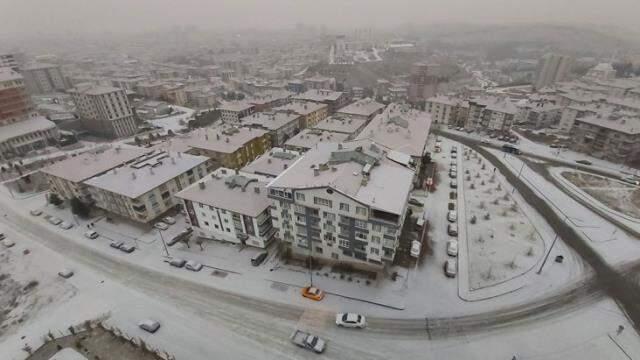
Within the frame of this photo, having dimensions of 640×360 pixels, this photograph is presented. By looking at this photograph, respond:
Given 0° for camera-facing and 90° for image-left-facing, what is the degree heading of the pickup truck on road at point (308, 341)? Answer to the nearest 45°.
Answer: approximately 315°

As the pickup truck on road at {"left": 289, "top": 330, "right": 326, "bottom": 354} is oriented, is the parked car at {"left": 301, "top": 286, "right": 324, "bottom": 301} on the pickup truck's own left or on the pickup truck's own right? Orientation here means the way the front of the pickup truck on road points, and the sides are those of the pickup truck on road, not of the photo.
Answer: on the pickup truck's own left

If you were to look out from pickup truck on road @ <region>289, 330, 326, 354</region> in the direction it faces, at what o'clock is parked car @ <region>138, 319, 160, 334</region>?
The parked car is roughly at 5 o'clock from the pickup truck on road.

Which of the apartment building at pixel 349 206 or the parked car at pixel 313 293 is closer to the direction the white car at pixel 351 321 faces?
the parked car

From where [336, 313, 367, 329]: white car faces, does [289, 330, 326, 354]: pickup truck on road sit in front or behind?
in front

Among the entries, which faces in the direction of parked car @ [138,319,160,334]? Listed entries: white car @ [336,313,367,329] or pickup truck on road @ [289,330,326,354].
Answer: the white car

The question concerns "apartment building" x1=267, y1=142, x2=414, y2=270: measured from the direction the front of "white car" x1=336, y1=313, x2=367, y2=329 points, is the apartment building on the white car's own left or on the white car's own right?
on the white car's own right

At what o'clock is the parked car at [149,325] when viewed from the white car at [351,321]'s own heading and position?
The parked car is roughly at 12 o'clock from the white car.

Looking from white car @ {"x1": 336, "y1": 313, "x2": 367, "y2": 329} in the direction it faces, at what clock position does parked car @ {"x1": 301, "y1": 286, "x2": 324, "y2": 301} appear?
The parked car is roughly at 1 o'clock from the white car.

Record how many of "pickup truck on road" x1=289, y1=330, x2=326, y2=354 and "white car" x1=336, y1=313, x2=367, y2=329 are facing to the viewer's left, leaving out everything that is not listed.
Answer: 1

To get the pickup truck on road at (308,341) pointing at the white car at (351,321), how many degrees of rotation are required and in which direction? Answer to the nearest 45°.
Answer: approximately 45° to its left

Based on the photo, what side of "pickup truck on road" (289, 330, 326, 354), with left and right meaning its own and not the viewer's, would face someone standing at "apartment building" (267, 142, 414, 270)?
left

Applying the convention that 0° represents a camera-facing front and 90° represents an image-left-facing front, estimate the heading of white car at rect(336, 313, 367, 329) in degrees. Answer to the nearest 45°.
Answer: approximately 90°
